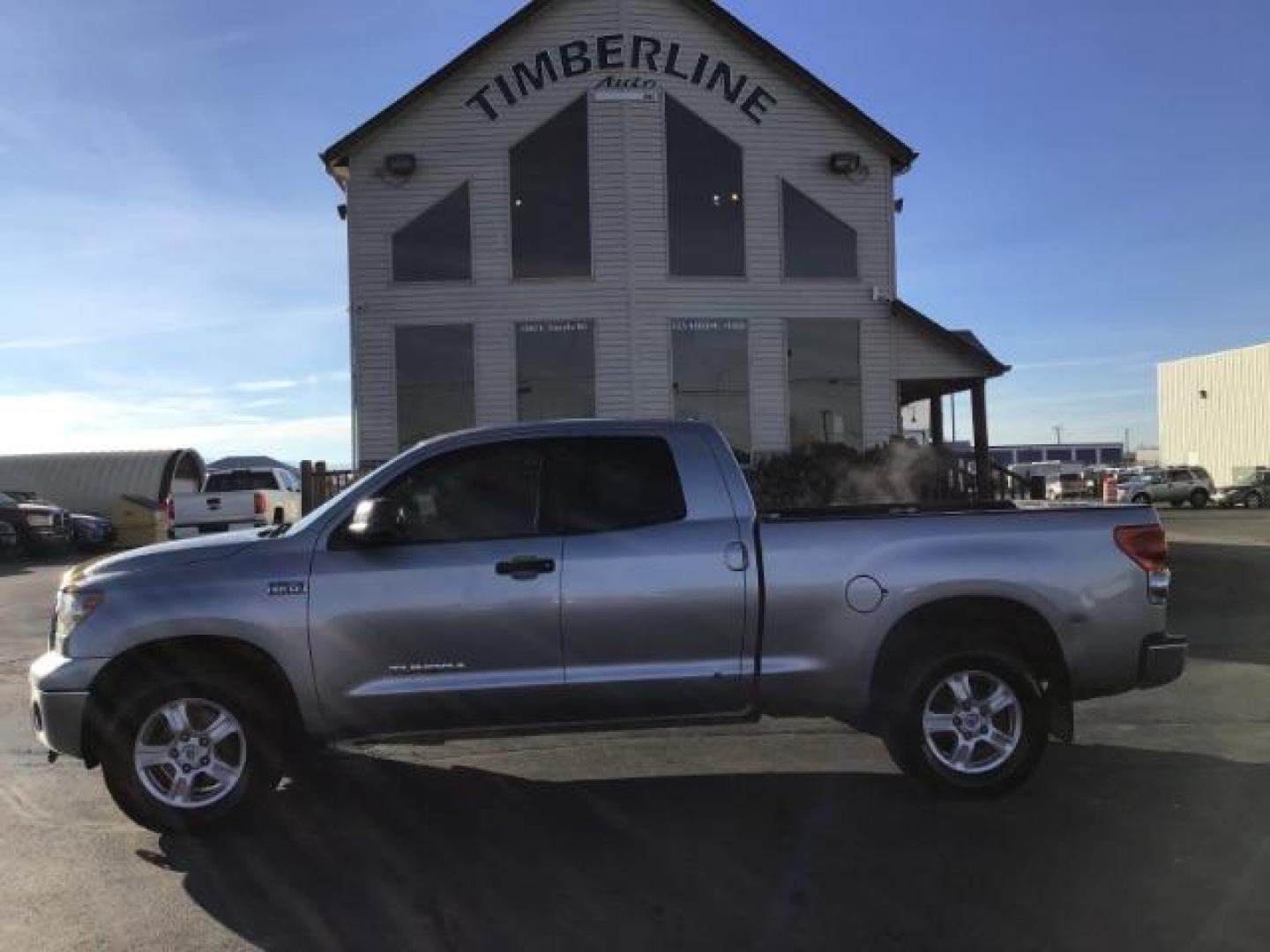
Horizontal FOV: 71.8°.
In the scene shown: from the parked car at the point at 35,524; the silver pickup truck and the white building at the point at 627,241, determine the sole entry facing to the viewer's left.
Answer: the silver pickup truck

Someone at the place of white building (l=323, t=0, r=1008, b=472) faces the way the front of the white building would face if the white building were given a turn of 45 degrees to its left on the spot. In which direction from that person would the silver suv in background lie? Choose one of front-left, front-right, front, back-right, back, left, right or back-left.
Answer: left

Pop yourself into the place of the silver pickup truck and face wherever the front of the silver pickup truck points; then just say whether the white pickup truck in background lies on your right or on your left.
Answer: on your right

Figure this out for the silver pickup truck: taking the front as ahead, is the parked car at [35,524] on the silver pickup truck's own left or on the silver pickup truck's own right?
on the silver pickup truck's own right

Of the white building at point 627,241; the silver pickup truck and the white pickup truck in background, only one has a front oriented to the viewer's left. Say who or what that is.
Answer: the silver pickup truck

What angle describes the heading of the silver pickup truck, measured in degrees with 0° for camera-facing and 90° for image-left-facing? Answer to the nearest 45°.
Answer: approximately 90°

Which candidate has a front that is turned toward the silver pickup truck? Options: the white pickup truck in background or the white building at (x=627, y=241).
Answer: the white building

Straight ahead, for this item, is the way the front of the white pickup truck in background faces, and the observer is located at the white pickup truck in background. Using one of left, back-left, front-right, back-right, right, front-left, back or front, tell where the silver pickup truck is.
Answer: back-right

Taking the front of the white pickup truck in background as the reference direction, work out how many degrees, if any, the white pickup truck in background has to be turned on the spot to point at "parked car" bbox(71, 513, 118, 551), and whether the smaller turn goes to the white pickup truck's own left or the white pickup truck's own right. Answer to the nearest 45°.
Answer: approximately 45° to the white pickup truck's own left

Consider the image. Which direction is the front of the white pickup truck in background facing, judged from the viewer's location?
facing away from the viewer and to the right of the viewer
